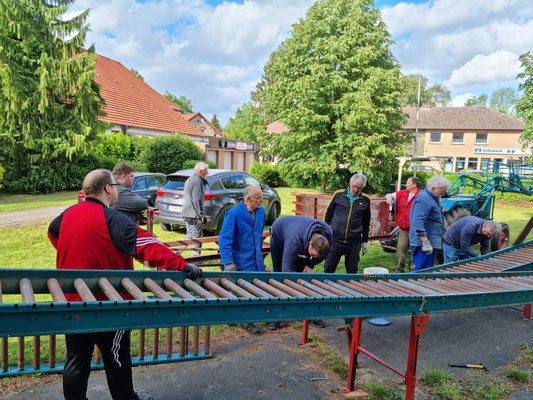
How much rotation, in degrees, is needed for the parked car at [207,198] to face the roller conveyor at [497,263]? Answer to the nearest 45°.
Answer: approximately 90° to its right

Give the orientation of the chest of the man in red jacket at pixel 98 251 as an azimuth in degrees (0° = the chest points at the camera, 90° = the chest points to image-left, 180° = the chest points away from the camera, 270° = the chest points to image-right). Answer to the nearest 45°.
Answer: approximately 225°

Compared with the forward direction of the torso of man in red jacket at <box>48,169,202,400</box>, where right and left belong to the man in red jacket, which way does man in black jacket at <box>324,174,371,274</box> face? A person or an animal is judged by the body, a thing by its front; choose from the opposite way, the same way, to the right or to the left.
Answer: the opposite way

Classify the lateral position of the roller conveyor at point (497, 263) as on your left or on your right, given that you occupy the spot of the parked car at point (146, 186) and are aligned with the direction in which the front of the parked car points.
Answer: on your right

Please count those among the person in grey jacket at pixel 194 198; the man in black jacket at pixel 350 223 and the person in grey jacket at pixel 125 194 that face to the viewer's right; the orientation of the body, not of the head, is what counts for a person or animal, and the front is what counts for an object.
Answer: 2

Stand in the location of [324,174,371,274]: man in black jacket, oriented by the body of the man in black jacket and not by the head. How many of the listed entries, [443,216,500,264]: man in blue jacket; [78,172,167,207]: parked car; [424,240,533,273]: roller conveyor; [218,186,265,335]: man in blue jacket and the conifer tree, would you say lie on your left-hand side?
2

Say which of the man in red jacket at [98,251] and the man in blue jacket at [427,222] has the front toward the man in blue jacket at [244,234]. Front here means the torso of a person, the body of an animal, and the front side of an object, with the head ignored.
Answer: the man in red jacket

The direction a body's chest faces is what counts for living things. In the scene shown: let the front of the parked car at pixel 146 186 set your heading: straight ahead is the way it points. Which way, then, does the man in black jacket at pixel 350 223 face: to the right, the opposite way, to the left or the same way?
the opposite way
